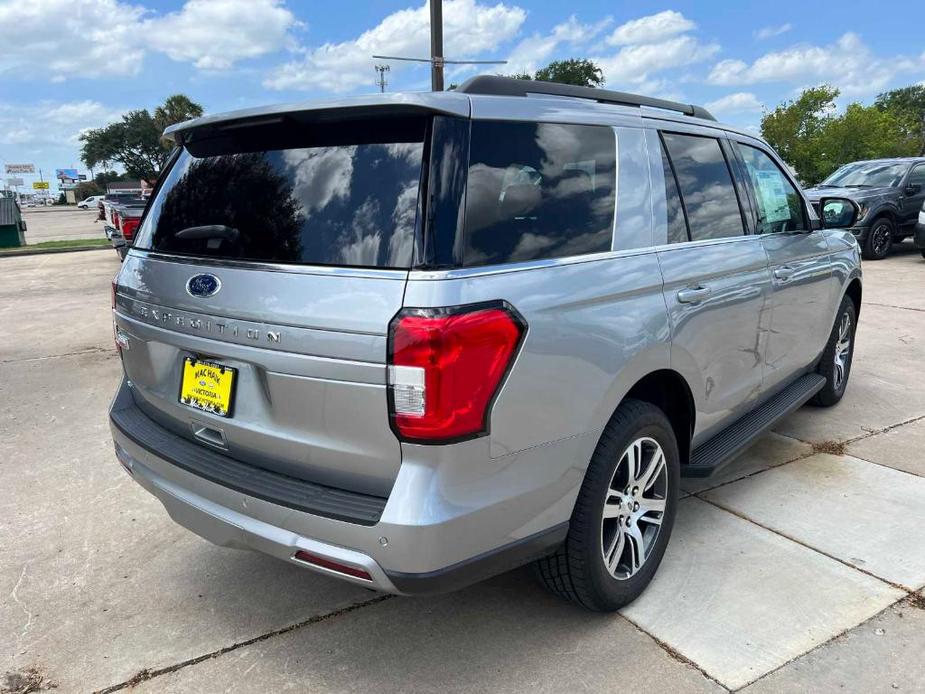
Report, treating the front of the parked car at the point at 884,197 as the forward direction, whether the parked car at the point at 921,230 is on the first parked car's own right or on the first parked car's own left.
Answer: on the first parked car's own left

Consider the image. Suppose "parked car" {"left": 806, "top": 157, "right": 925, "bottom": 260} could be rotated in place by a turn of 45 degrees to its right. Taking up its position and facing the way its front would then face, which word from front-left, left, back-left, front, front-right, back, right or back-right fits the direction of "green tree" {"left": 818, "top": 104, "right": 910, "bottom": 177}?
right

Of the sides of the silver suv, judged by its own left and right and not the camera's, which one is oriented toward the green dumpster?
left

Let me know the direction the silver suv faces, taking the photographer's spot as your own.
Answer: facing away from the viewer and to the right of the viewer

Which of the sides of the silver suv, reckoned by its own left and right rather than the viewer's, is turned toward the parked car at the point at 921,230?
front

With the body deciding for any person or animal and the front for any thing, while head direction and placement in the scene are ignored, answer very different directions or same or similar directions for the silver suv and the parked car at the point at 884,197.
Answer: very different directions

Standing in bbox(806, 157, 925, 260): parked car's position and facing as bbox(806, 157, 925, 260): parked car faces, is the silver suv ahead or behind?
ahead

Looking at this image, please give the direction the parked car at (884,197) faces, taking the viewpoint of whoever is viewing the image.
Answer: facing the viewer and to the left of the viewer

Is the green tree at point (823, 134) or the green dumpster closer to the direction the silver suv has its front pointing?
the green tree

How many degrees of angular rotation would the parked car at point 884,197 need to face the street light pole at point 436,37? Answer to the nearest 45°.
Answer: approximately 45° to its right

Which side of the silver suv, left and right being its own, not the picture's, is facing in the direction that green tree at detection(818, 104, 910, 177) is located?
front

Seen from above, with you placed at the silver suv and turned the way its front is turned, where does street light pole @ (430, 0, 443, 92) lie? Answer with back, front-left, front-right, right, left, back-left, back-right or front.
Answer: front-left

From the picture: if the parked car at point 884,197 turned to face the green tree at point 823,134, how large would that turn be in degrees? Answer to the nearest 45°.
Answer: approximately 135° to its right

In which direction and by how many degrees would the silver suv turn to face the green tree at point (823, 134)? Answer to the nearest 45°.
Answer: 0° — it already faces it
